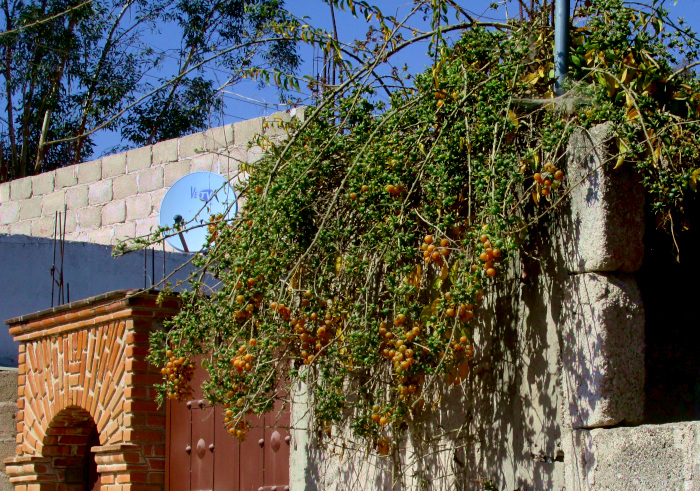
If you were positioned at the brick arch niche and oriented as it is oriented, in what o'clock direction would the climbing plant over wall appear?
The climbing plant over wall is roughly at 10 o'clock from the brick arch niche.

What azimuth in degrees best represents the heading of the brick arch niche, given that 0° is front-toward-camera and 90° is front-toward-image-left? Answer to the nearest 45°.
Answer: approximately 45°
